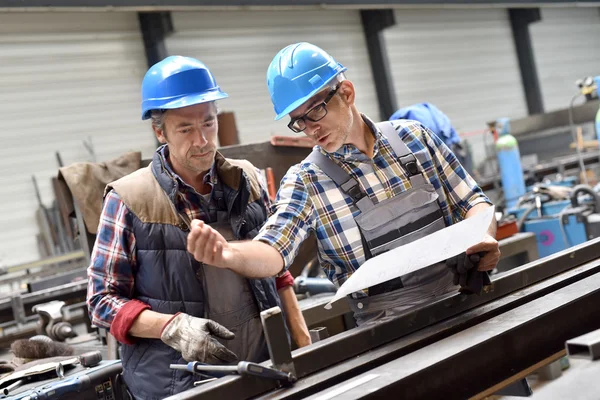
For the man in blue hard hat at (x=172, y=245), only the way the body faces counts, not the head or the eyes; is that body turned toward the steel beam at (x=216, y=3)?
no

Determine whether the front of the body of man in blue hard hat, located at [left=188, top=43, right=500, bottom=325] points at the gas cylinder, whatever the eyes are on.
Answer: no

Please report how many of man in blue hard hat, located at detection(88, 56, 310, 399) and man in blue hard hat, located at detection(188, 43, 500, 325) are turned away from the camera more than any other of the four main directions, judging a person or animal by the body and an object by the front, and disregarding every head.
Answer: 0

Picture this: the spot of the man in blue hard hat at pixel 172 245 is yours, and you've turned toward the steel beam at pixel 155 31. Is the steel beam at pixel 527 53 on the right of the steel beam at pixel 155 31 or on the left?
right

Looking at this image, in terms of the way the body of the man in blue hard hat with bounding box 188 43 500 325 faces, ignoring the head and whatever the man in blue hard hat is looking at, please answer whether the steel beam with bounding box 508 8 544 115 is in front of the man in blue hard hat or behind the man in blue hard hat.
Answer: behind

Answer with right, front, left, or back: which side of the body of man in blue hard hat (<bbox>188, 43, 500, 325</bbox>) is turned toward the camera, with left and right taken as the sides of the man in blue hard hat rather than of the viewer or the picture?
front

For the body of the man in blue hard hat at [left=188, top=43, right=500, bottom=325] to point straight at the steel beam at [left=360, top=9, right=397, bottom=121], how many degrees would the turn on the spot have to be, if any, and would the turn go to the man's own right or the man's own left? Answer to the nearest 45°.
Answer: approximately 180°

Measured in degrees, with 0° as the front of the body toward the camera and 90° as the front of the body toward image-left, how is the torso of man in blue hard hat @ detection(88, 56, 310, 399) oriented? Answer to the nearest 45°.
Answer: approximately 315°

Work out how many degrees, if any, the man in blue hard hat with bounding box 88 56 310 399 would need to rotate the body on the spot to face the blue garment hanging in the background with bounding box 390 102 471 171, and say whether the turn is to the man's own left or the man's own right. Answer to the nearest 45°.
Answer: approximately 90° to the man's own left

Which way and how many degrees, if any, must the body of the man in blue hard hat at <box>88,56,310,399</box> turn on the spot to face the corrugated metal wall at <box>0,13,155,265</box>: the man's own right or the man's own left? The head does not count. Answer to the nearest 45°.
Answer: approximately 135° to the man's own left

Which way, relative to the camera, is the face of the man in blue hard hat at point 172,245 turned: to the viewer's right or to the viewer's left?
to the viewer's right

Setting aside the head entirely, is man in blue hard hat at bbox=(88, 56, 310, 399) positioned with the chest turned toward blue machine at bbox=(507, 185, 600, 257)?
no

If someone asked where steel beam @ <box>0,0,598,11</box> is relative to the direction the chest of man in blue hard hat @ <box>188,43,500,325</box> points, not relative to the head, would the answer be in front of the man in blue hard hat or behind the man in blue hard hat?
behind
